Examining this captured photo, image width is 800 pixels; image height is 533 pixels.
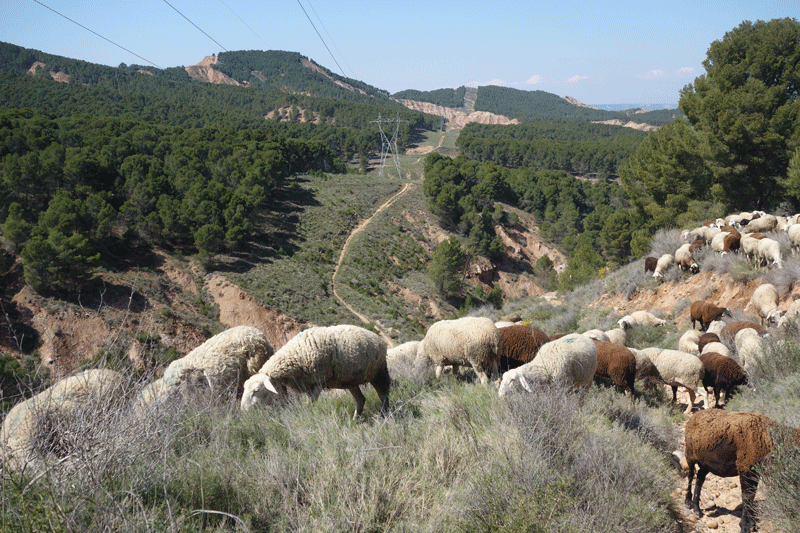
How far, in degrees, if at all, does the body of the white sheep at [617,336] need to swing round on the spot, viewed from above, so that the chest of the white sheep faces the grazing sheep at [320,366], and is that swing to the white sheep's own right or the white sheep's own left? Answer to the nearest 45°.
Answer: approximately 45° to the white sheep's own left

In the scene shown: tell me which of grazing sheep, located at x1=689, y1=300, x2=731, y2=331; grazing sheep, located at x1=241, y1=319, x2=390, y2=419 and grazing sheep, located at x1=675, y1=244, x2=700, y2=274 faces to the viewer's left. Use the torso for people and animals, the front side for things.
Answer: grazing sheep, located at x1=241, y1=319, x2=390, y2=419

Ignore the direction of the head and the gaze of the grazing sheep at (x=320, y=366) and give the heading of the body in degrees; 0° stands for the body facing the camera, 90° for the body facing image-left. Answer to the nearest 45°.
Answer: approximately 90°

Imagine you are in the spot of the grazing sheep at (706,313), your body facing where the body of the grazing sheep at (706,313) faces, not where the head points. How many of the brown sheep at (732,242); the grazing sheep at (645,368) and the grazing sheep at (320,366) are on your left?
1

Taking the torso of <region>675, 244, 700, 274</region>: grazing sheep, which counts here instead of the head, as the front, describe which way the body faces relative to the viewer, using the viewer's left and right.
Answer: facing the viewer and to the right of the viewer

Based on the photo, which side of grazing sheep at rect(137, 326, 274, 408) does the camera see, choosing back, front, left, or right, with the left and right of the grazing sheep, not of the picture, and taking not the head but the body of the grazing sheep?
left

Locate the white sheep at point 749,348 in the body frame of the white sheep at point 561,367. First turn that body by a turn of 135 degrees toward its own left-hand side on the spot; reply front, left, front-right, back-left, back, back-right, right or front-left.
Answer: left

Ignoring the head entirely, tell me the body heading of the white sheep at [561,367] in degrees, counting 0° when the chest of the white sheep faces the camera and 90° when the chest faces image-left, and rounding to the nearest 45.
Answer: approximately 90°

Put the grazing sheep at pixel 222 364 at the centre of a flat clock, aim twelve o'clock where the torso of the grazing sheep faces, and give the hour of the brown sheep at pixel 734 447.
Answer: The brown sheep is roughly at 8 o'clock from the grazing sheep.

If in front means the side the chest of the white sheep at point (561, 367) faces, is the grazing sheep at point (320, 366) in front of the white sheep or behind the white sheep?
in front

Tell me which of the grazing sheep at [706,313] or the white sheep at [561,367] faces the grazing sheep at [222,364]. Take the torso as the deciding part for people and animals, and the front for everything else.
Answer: the white sheep
